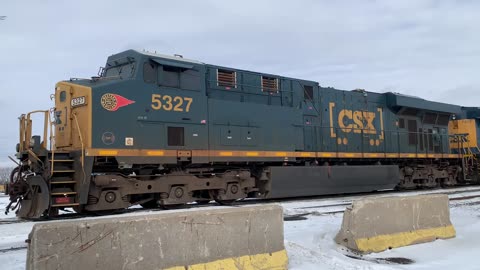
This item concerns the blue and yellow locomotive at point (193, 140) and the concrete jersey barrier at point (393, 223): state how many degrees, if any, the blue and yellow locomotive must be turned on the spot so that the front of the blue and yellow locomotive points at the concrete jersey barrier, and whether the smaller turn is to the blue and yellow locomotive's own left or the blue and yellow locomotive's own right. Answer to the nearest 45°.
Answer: approximately 90° to the blue and yellow locomotive's own left

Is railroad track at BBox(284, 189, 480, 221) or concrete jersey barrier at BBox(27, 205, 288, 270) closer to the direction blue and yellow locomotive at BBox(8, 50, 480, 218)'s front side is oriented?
the concrete jersey barrier

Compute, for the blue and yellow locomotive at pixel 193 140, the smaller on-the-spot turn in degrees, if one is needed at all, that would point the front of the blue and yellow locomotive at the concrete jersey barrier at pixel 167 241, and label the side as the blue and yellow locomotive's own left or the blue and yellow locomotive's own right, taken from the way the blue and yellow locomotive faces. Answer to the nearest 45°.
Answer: approximately 45° to the blue and yellow locomotive's own left

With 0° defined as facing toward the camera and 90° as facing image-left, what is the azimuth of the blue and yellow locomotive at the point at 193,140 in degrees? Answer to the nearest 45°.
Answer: approximately 45°

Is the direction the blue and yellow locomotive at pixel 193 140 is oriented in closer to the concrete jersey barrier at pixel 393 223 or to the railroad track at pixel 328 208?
the concrete jersey barrier
